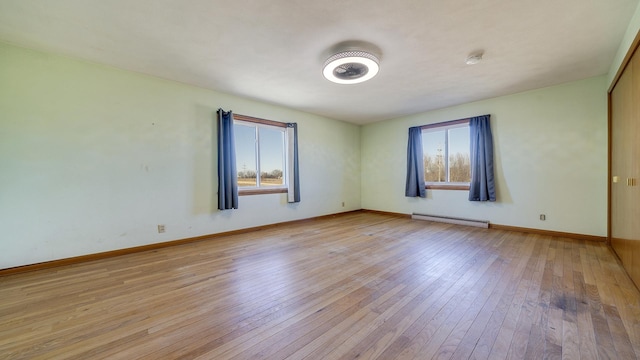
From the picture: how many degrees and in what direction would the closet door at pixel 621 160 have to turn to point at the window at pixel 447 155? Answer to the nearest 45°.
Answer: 0° — it already faces it

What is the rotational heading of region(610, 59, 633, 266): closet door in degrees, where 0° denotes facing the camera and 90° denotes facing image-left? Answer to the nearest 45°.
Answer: approximately 90°

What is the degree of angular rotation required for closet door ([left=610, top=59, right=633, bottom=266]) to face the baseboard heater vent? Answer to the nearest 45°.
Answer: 0° — it already faces it

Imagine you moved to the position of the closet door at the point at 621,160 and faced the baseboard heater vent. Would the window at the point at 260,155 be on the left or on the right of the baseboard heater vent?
left
